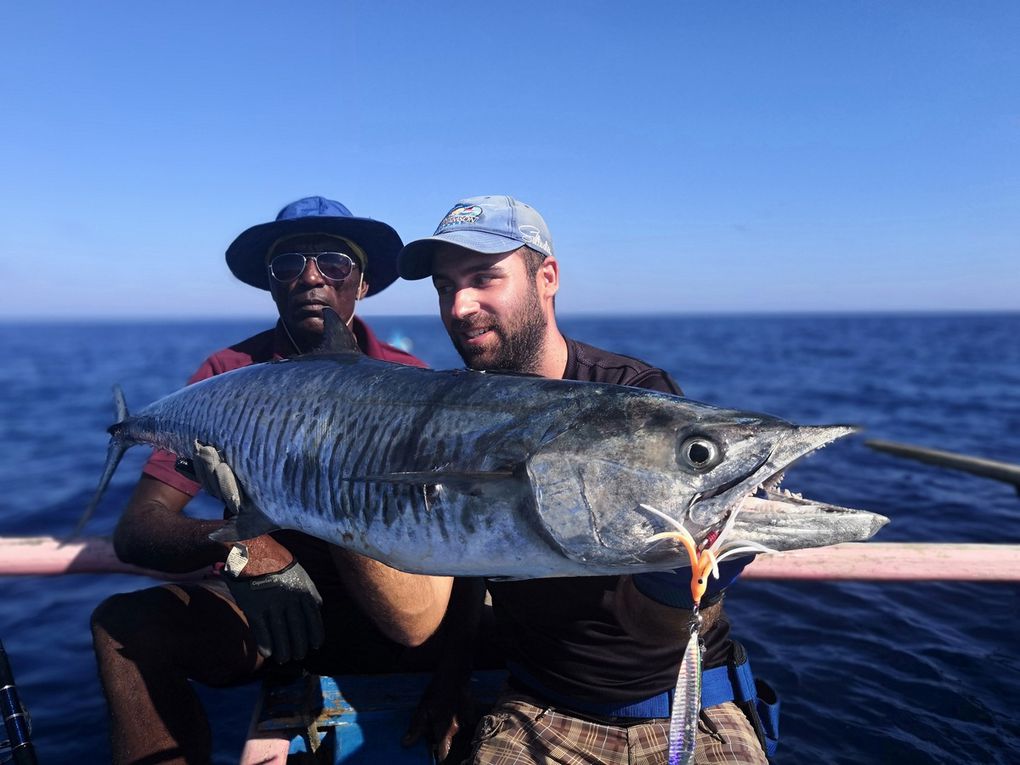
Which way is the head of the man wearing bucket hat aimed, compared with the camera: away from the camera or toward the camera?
toward the camera

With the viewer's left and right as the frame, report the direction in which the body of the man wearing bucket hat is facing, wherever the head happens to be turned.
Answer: facing the viewer

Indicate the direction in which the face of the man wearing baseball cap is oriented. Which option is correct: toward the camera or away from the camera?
toward the camera

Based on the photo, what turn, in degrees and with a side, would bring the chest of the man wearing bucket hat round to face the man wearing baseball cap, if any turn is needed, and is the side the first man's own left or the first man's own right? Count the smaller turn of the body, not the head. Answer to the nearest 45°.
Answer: approximately 45° to the first man's own left
